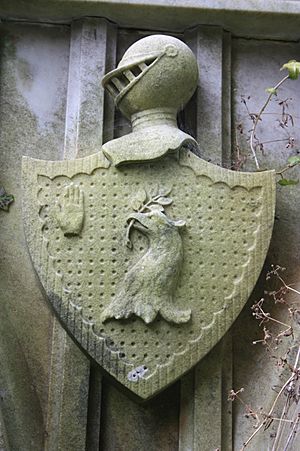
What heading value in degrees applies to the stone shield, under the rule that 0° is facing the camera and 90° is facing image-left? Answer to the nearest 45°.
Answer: approximately 0°
